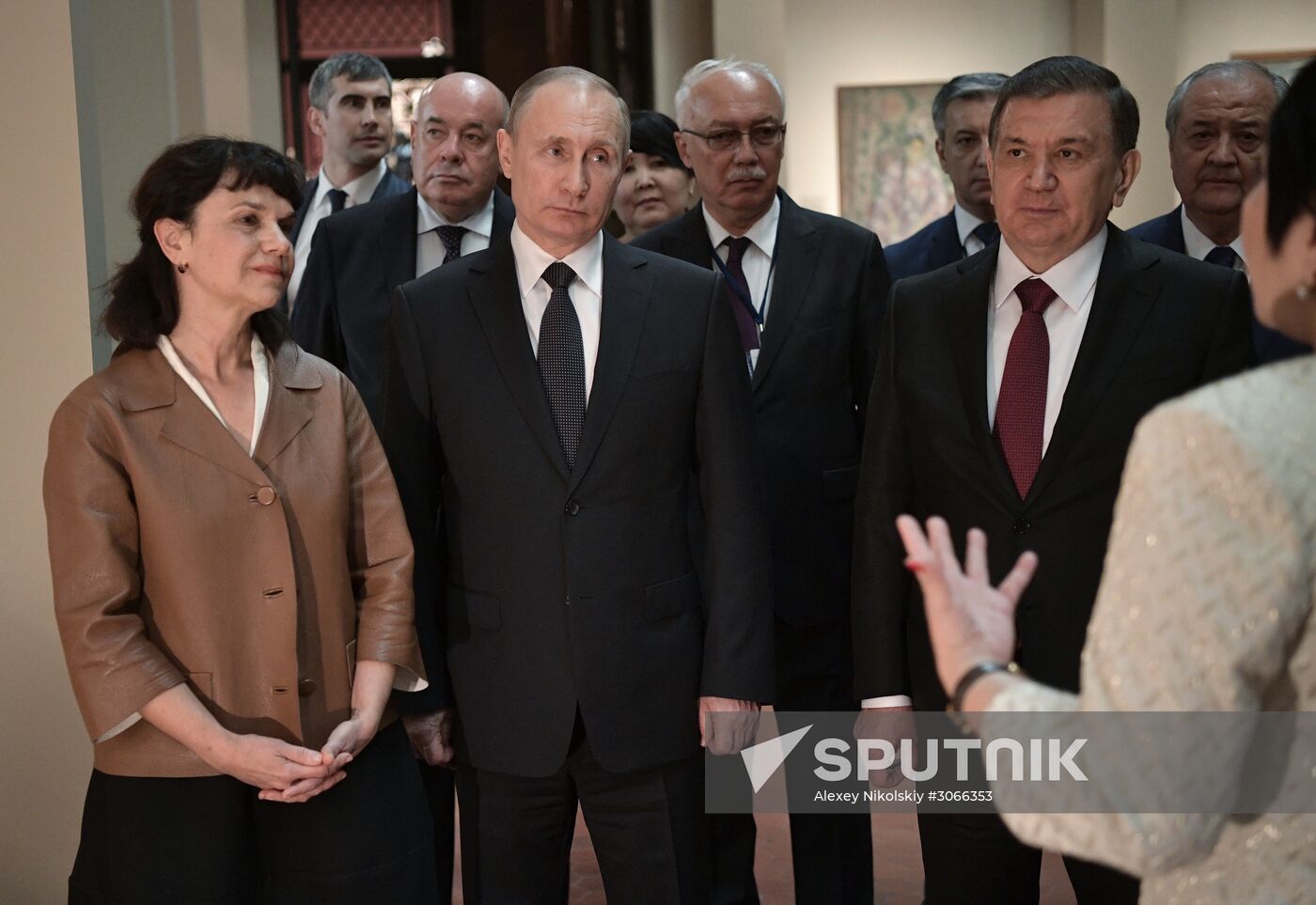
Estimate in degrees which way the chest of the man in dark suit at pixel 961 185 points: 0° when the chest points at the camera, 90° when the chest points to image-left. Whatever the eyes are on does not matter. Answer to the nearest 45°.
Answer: approximately 0°

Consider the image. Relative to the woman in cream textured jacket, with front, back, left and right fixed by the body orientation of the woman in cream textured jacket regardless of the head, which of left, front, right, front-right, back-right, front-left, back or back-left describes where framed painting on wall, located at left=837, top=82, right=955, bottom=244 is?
front-right

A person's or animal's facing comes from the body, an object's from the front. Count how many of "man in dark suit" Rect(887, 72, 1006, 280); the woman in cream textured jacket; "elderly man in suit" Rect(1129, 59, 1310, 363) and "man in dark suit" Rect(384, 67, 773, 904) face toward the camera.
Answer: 3

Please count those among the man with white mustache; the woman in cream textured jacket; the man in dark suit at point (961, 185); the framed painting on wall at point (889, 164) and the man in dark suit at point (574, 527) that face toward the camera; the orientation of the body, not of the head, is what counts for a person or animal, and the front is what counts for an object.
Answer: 4

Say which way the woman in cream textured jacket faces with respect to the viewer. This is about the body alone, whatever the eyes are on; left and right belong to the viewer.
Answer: facing away from the viewer and to the left of the viewer

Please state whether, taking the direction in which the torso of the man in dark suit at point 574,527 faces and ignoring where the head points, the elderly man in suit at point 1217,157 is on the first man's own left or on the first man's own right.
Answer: on the first man's own left

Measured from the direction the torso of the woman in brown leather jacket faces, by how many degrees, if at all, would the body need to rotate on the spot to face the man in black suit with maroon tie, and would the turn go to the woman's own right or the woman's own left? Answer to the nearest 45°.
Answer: approximately 45° to the woman's own left

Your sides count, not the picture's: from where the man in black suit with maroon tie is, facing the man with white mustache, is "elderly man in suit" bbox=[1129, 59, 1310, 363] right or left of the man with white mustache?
right

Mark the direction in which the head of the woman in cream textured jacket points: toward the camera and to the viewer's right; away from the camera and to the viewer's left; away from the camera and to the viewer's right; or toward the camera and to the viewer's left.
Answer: away from the camera and to the viewer's left
